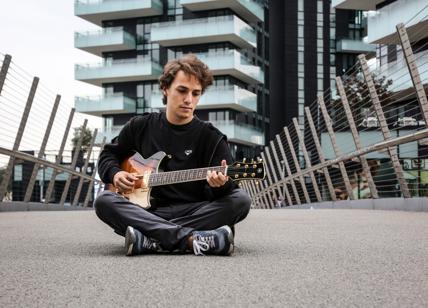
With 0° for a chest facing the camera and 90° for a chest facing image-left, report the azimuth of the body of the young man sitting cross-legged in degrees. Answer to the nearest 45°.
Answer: approximately 0°
